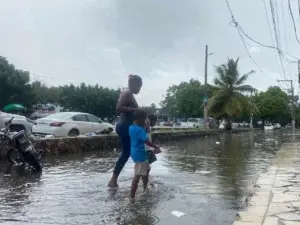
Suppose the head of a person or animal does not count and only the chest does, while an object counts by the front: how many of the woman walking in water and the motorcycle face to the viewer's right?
1

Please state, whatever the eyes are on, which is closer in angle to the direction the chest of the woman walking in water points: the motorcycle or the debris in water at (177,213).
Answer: the debris in water

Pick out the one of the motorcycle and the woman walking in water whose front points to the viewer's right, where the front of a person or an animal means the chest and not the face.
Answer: the woman walking in water

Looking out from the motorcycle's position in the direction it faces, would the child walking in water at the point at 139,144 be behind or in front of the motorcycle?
behind

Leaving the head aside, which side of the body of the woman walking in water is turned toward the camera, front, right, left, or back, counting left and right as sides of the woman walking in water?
right
